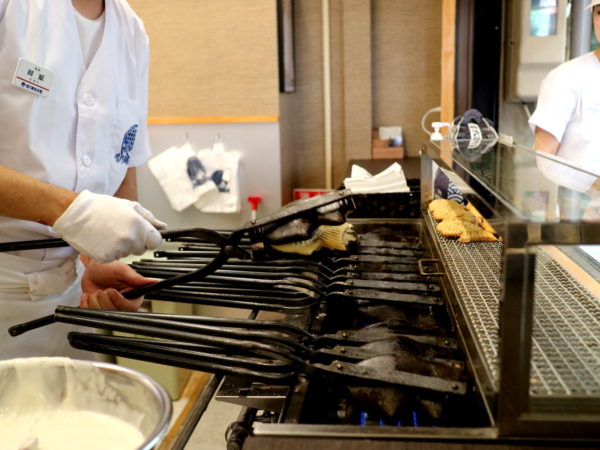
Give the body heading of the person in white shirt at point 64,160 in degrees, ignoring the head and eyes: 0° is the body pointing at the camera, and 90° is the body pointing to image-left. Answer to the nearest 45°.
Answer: approximately 315°

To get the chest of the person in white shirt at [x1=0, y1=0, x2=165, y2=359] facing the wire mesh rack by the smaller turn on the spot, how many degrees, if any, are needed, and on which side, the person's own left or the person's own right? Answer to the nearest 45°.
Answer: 0° — they already face it
